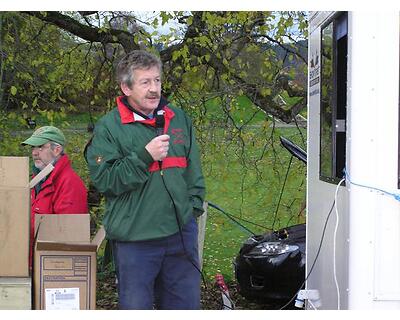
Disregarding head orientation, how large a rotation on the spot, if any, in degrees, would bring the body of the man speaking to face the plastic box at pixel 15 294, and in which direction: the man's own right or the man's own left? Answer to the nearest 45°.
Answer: approximately 135° to the man's own right

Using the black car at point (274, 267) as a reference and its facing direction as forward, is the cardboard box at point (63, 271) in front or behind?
in front

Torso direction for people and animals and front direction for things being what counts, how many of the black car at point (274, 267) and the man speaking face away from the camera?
0

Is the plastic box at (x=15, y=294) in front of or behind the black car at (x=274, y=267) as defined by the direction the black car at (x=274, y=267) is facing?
in front

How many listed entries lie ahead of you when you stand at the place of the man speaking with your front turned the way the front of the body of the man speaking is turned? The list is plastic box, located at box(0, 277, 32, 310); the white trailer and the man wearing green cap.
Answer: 1

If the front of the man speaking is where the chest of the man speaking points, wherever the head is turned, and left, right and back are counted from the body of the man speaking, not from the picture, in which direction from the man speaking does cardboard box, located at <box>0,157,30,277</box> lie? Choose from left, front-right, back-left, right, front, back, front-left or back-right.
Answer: back-right

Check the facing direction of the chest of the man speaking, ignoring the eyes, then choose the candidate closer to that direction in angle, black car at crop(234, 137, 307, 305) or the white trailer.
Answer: the white trailer

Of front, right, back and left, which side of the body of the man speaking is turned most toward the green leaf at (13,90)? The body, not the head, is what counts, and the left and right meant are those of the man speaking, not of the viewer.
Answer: back

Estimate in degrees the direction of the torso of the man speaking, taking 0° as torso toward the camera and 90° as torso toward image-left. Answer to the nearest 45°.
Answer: approximately 315°
